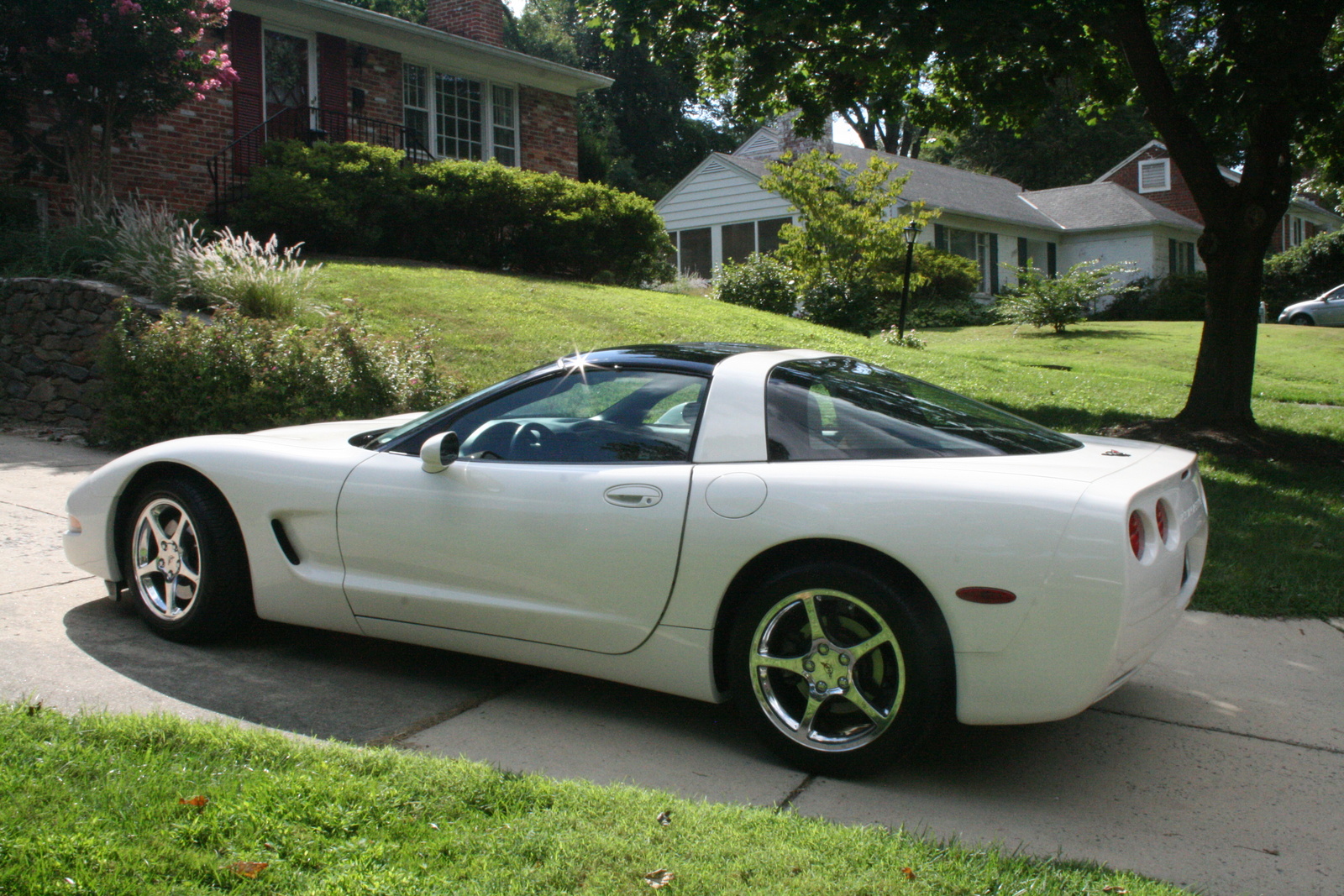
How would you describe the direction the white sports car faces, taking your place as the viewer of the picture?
facing away from the viewer and to the left of the viewer

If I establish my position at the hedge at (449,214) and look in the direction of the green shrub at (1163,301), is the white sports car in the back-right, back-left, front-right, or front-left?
back-right

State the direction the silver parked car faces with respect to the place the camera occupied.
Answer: facing to the left of the viewer

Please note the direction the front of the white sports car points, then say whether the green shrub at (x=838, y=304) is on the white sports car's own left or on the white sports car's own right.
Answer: on the white sports car's own right

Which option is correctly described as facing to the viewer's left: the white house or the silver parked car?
the silver parked car

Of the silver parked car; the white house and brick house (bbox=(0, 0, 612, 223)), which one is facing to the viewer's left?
the silver parked car

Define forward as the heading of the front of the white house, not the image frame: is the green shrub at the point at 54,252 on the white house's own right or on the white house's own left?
on the white house's own right

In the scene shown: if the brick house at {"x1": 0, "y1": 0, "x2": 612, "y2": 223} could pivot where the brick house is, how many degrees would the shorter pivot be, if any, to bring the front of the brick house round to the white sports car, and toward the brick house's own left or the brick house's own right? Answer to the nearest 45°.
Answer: approximately 45° to the brick house's own right

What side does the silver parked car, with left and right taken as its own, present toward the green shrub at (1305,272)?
right

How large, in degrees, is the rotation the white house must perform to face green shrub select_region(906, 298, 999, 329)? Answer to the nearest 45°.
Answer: approximately 45° to its right
